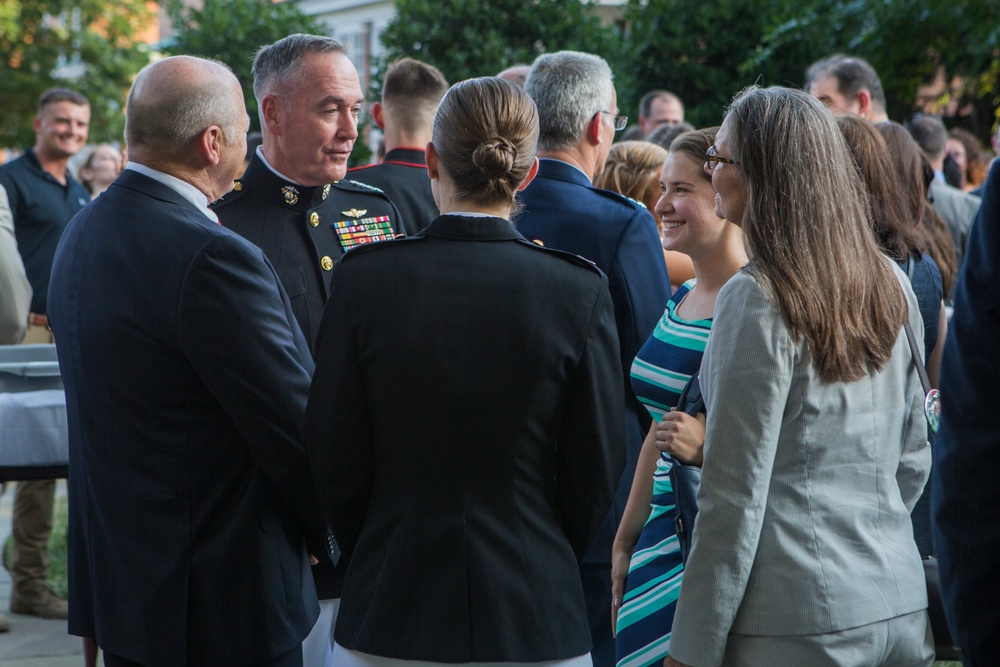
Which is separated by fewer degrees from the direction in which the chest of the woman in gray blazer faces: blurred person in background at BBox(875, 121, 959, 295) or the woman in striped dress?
the woman in striped dress

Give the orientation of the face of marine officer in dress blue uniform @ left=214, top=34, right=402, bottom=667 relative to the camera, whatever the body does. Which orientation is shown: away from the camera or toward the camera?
toward the camera

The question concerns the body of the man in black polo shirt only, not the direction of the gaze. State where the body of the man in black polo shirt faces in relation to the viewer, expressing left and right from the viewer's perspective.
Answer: facing the viewer and to the right of the viewer

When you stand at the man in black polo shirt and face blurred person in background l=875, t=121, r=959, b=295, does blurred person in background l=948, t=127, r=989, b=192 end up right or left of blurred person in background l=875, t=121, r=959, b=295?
left

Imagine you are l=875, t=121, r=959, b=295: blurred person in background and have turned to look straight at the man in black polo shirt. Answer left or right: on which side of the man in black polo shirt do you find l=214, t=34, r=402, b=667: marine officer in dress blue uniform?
left

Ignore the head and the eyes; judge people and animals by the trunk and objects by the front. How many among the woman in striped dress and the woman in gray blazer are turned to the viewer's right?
0

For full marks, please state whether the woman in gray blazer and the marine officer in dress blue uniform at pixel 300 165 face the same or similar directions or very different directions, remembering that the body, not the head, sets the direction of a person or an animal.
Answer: very different directions

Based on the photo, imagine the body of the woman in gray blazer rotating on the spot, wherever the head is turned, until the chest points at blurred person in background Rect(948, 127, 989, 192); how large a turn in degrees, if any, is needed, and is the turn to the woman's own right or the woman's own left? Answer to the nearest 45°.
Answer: approximately 45° to the woman's own right

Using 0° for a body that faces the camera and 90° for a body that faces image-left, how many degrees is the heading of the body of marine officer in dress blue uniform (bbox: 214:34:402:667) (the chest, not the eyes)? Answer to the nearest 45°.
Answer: approximately 315°

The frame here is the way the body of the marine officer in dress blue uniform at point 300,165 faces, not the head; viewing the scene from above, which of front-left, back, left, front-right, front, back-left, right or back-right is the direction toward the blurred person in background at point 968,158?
left

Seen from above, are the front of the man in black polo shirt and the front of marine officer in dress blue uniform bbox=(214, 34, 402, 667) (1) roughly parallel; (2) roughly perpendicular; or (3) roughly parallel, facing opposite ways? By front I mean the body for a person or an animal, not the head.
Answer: roughly parallel

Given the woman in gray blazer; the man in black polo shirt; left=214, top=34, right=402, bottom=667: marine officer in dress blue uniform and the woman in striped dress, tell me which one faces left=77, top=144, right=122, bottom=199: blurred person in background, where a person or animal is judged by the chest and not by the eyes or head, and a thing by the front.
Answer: the woman in gray blazer

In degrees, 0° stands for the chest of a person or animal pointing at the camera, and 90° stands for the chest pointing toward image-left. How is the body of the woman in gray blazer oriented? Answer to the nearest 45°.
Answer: approximately 135°

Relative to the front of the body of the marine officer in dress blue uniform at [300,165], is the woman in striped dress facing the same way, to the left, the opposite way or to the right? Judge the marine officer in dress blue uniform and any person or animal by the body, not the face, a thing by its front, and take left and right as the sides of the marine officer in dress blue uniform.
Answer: to the right

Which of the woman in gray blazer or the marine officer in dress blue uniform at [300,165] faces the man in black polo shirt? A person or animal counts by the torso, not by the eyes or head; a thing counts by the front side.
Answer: the woman in gray blazer

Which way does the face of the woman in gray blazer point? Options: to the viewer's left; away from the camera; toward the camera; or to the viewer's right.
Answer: to the viewer's left

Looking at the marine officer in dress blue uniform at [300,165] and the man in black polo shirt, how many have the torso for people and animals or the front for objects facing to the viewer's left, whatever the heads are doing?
0

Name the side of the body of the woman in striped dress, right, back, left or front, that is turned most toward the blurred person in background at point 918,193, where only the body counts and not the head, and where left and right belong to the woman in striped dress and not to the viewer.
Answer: back

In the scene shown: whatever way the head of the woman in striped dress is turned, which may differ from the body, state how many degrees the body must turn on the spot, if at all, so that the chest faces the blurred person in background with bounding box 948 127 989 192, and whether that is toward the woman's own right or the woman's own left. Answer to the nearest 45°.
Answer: approximately 135° to the woman's own right

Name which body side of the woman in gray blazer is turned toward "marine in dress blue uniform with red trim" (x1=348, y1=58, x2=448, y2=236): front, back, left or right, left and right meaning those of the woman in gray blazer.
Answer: front
